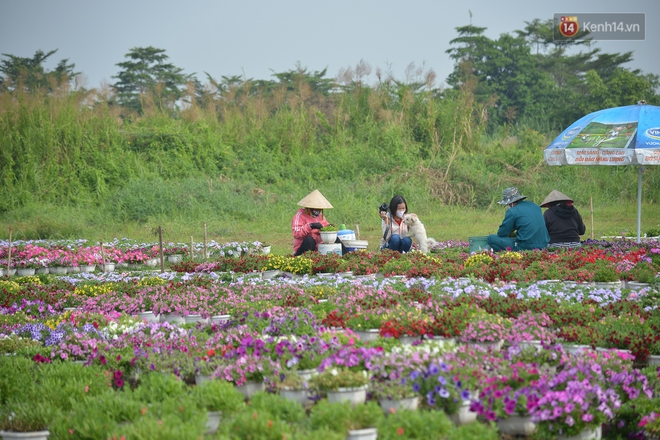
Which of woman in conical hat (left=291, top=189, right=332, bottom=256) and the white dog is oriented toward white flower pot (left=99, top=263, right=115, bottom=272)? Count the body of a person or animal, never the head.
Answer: the white dog

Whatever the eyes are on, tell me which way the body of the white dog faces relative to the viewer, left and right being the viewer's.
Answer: facing to the left of the viewer

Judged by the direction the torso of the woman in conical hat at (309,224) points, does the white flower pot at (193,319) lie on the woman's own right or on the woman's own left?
on the woman's own right

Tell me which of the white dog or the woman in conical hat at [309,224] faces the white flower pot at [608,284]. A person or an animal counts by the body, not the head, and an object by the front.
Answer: the woman in conical hat

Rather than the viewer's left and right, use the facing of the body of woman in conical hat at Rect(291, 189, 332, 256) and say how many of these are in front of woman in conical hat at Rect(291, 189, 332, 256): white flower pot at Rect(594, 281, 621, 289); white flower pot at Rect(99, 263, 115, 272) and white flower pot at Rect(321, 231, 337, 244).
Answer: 2

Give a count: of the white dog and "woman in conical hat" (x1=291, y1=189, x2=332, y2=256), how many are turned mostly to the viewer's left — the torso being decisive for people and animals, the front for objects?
1

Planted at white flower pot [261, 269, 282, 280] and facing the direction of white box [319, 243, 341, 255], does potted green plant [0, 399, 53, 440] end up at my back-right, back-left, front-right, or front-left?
back-right

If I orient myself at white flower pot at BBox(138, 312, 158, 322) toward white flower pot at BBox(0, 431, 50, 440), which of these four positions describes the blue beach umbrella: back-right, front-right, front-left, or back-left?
back-left

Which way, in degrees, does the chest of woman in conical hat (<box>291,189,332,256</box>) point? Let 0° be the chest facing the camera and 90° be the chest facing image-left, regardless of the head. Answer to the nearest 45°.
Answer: approximately 315°

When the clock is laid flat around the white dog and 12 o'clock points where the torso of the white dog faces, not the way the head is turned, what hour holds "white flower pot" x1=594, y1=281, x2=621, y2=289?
The white flower pot is roughly at 8 o'clock from the white dog.

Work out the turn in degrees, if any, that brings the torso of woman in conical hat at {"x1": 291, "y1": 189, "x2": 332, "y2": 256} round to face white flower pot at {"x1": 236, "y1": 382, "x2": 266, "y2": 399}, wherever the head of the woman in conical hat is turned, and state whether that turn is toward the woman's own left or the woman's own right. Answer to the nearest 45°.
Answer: approximately 45° to the woman's own right
